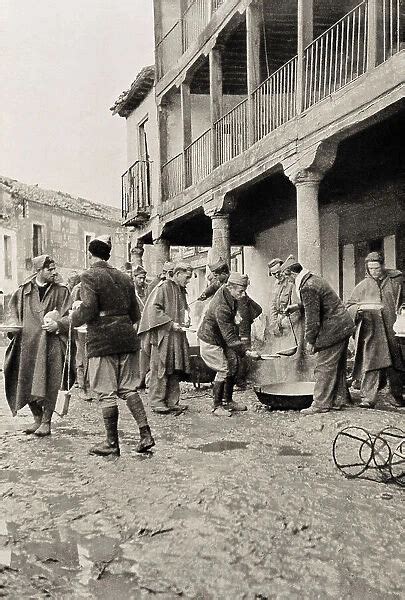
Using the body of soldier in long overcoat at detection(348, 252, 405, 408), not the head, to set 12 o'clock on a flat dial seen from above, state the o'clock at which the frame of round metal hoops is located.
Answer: The frame of round metal hoops is roughly at 12 o'clock from the soldier in long overcoat.

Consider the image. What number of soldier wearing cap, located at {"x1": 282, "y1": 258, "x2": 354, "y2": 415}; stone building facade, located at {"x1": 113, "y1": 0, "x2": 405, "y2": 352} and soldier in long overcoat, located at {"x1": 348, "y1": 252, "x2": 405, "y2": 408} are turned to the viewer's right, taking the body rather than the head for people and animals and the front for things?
0

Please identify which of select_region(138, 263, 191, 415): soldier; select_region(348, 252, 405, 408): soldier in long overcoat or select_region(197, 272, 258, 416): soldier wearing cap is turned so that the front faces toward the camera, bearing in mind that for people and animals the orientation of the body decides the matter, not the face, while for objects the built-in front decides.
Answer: the soldier in long overcoat

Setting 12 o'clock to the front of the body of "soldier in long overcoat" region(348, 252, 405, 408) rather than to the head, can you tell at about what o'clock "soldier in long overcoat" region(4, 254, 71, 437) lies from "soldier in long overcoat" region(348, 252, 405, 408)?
"soldier in long overcoat" region(4, 254, 71, 437) is roughly at 2 o'clock from "soldier in long overcoat" region(348, 252, 405, 408).

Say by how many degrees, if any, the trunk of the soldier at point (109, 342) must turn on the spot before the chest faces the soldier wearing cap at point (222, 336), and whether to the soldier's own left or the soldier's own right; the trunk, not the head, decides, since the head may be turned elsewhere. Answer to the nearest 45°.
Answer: approximately 90° to the soldier's own right

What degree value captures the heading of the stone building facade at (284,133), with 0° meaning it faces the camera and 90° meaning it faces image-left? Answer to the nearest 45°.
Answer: approximately 45°

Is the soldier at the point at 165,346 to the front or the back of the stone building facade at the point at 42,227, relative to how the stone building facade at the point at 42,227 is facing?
to the front

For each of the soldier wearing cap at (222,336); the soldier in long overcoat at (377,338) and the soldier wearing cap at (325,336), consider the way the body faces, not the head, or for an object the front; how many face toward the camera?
1

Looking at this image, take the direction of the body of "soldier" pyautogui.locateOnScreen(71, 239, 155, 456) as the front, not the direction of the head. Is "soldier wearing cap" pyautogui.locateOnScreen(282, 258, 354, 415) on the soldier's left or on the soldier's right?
on the soldier's right

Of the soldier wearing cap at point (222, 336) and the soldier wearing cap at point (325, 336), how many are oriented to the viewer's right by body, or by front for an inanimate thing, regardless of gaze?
1

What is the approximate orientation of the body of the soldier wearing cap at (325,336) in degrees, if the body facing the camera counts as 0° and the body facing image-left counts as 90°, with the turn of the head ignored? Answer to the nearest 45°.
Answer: approximately 90°

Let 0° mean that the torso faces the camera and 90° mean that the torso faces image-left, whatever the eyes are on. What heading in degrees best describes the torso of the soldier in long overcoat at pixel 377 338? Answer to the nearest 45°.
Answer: approximately 0°

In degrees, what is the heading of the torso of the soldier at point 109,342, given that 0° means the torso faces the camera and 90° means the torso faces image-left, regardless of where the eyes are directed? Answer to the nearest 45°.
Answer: approximately 135°

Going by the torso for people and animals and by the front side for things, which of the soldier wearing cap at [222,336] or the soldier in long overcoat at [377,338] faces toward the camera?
the soldier in long overcoat
